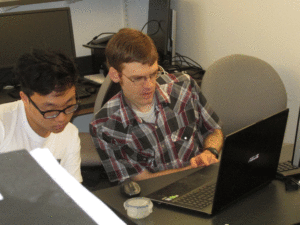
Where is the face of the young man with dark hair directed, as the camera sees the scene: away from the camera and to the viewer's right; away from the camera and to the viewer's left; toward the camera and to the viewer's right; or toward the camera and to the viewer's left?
toward the camera and to the viewer's right

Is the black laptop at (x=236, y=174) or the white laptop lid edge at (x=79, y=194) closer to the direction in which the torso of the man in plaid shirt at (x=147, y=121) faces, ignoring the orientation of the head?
the black laptop

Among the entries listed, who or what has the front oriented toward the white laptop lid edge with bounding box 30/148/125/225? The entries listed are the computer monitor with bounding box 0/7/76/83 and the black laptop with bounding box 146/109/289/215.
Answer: the computer monitor

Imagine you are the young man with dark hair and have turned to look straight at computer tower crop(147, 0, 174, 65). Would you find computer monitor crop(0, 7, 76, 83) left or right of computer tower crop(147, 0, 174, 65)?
left

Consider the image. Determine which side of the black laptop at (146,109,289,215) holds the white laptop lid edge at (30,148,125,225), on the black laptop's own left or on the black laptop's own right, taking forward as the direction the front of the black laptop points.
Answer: on the black laptop's own left

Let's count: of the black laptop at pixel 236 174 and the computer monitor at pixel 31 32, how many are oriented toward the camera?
1

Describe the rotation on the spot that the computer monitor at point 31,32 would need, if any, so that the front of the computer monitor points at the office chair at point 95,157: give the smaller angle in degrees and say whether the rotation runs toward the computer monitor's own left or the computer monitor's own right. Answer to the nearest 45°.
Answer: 0° — it already faces it

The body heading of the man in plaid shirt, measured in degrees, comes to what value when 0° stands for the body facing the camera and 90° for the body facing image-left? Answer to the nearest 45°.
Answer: approximately 315°

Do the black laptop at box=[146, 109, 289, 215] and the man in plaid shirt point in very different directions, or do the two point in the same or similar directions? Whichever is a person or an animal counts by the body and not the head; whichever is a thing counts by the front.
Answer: very different directions

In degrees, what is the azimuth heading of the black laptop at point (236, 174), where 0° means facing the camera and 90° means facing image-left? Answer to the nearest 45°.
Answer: approximately 135°

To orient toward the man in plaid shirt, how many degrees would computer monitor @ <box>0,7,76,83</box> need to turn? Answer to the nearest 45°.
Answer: approximately 45° to its left

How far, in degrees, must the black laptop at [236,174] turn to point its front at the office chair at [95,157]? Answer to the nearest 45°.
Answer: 0° — it already faces it

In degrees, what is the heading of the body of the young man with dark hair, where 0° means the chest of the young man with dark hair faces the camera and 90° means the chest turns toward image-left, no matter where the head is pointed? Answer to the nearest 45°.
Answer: approximately 315°
